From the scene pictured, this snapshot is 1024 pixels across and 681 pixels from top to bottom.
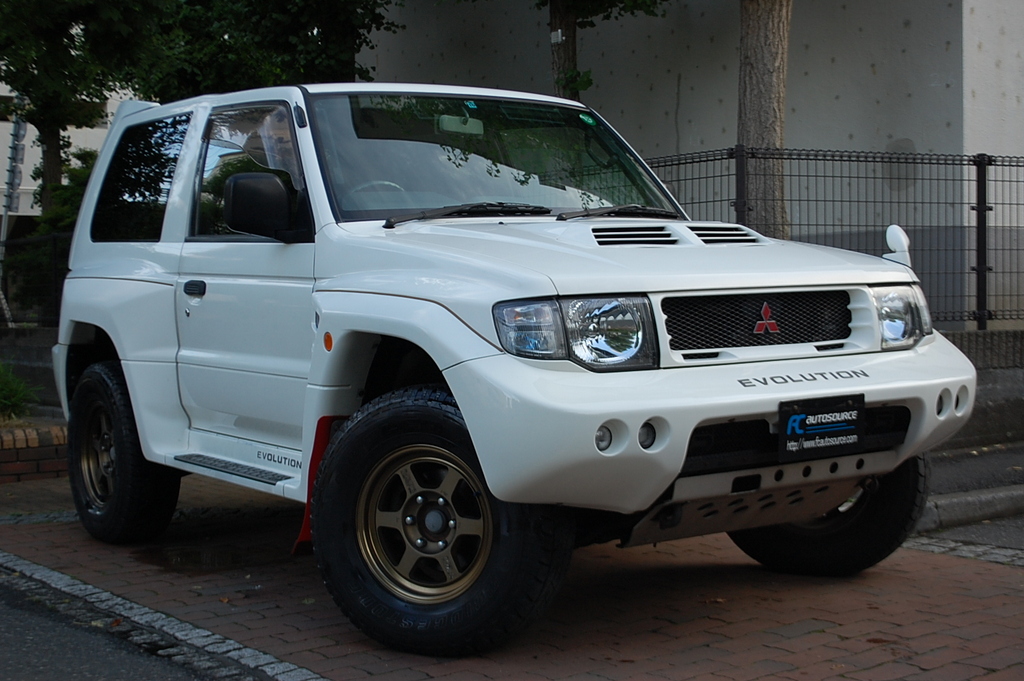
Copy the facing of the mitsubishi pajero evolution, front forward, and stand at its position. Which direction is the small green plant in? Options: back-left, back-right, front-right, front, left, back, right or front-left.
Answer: back

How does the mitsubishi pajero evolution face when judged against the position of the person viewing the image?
facing the viewer and to the right of the viewer

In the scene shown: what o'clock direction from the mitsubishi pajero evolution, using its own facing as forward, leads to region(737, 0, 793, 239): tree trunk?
The tree trunk is roughly at 8 o'clock from the mitsubishi pajero evolution.

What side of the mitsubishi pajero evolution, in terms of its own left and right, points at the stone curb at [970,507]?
left

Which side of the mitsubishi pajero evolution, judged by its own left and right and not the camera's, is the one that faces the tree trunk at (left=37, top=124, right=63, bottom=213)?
back

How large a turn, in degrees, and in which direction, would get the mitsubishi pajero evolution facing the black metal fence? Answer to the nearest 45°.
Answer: approximately 90° to its left

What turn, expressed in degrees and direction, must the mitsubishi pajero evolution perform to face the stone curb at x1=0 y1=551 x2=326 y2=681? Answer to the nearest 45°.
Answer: approximately 135° to its right

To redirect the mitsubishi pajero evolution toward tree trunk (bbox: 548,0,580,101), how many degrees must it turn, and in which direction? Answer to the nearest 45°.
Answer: approximately 135° to its left

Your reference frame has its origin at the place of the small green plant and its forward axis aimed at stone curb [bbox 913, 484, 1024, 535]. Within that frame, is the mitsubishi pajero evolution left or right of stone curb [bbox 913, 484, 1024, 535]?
right
